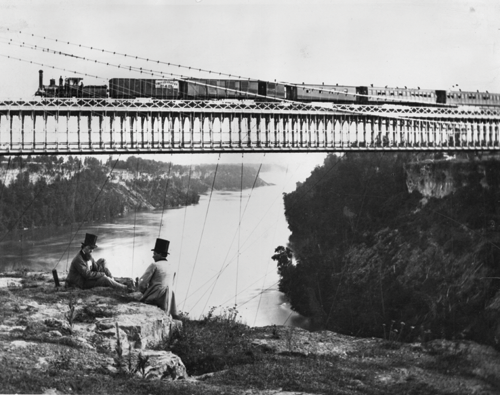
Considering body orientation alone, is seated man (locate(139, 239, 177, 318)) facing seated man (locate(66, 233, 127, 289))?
yes

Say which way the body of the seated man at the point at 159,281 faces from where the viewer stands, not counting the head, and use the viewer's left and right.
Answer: facing away from the viewer and to the left of the viewer

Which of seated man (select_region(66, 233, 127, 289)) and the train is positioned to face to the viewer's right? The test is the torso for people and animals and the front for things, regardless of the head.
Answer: the seated man

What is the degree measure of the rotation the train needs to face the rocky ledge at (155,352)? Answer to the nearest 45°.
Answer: approximately 90° to its left

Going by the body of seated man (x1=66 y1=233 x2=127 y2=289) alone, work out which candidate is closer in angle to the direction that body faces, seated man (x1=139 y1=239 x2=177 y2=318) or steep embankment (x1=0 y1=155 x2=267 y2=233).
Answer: the seated man

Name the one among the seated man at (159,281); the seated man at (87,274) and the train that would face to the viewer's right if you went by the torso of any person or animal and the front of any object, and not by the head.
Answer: the seated man at (87,274)

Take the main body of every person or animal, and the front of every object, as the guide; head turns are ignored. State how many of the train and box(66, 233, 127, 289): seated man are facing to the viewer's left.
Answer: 1

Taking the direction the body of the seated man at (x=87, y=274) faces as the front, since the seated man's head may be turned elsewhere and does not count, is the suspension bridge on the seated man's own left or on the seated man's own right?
on the seated man's own left

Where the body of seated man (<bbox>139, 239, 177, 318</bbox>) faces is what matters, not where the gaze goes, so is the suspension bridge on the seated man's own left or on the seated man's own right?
on the seated man's own right

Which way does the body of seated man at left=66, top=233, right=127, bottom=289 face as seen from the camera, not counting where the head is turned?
to the viewer's right

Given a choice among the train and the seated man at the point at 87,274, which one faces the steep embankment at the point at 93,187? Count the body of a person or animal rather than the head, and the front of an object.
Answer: the train

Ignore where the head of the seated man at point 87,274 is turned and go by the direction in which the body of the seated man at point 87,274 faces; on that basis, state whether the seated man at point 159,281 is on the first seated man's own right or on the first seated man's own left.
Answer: on the first seated man's own right

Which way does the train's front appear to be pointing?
to the viewer's left
